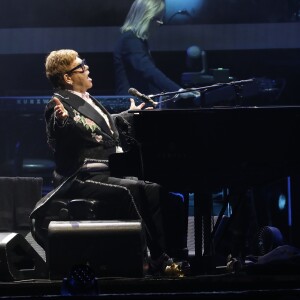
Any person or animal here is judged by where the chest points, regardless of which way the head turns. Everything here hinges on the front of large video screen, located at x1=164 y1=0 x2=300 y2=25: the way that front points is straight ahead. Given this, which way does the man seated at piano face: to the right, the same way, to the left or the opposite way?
to the left

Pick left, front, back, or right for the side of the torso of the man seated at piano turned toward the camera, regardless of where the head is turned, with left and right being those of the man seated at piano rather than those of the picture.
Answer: right

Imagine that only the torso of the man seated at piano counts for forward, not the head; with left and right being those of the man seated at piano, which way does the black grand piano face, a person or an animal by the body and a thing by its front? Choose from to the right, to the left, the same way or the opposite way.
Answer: the opposite way

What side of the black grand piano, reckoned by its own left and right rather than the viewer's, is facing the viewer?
left

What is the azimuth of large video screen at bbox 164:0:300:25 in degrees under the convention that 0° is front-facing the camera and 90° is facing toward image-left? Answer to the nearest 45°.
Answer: approximately 0°

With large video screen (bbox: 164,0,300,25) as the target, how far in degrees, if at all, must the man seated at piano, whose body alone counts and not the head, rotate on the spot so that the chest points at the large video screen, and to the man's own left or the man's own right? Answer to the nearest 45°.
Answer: approximately 45° to the man's own left

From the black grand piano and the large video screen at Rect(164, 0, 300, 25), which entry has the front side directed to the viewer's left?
the black grand piano

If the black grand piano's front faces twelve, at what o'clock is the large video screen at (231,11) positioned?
The large video screen is roughly at 3 o'clock from the black grand piano.

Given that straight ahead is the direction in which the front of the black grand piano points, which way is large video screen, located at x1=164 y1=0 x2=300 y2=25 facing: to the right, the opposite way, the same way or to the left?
to the left

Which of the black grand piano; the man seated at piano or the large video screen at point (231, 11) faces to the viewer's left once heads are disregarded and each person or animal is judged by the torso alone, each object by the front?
the black grand piano

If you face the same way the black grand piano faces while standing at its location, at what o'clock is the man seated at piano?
The man seated at piano is roughly at 1 o'clock from the black grand piano.

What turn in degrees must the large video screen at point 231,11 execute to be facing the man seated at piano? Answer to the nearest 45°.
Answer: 0° — it already faces them
